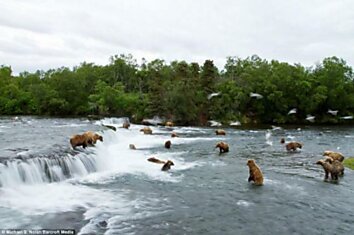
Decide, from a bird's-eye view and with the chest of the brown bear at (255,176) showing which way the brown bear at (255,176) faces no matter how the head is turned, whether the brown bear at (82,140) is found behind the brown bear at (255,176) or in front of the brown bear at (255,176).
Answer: in front

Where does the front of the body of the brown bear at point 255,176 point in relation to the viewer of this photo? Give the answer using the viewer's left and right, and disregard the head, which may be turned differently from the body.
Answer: facing to the left of the viewer

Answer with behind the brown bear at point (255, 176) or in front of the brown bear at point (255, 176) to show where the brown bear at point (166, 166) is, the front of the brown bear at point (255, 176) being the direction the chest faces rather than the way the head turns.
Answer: in front

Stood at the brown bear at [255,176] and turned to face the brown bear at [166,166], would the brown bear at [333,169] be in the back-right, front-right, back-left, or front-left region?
back-right

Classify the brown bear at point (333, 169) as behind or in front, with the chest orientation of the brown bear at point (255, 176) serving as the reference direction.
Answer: behind

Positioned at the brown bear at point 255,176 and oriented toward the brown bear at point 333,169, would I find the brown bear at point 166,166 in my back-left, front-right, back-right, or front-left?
back-left
